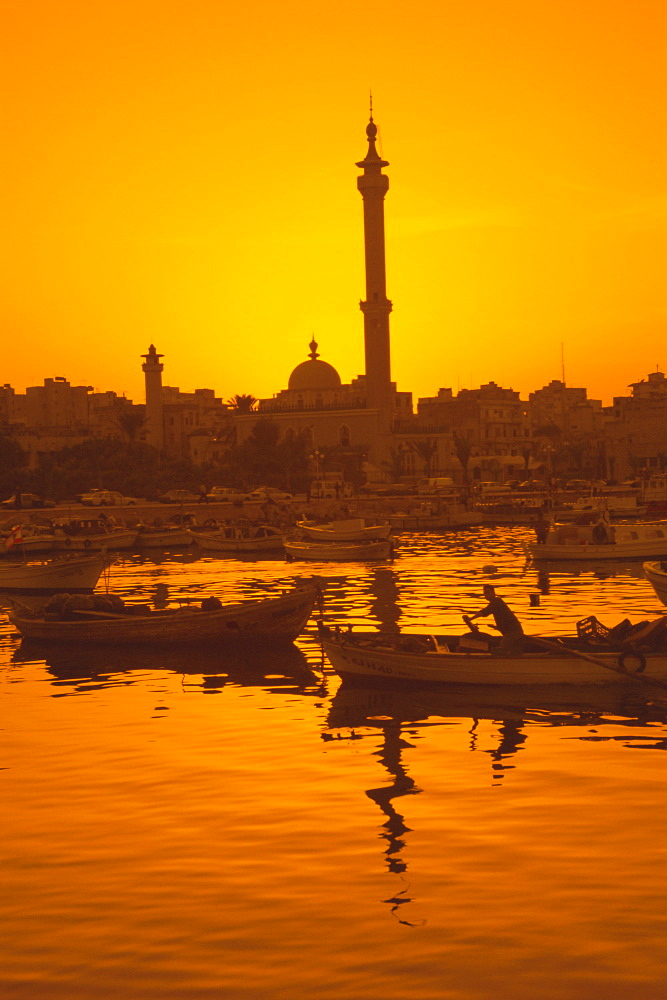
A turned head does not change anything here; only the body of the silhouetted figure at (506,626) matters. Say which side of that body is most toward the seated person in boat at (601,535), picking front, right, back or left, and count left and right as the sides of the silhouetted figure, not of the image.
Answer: right

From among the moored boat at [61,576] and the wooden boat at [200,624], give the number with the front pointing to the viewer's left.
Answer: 0

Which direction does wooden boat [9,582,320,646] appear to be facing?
to the viewer's right

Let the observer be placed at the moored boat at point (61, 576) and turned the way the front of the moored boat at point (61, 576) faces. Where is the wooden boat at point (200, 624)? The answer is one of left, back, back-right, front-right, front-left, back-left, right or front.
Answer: right

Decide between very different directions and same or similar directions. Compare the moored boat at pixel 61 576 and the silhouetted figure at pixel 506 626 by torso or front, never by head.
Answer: very different directions

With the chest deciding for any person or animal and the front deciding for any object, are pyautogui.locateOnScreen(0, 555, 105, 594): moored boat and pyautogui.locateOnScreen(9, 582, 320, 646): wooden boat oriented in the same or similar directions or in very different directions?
same or similar directions

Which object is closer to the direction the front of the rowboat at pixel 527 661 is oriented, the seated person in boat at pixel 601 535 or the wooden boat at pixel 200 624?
the wooden boat

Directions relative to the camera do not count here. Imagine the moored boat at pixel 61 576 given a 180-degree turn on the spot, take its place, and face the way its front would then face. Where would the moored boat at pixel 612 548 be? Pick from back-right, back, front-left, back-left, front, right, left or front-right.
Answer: back

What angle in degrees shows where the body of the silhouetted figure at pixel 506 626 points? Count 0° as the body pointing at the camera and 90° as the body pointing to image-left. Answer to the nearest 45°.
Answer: approximately 90°

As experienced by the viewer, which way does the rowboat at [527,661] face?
facing to the left of the viewer

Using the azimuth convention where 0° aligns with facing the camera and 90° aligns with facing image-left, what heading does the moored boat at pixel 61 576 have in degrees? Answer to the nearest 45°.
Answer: approximately 270°

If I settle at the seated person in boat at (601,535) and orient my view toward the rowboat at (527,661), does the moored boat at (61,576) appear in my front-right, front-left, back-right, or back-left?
front-right
